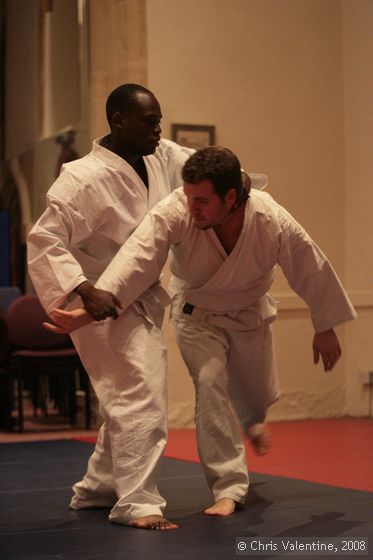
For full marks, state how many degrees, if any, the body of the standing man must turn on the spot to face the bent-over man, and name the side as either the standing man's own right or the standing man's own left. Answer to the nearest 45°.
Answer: approximately 45° to the standing man's own left

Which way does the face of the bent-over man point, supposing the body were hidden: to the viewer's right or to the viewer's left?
to the viewer's left

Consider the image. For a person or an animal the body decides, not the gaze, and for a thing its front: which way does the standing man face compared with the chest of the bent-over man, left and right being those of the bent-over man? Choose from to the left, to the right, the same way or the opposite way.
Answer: to the left

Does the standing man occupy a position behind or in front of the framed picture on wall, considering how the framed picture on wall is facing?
in front

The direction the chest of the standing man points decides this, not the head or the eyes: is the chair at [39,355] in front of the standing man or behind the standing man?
behind

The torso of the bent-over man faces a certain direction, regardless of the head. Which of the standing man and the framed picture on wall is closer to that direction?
the standing man

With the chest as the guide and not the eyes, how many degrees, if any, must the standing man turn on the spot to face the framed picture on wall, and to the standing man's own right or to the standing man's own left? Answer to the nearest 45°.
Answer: approximately 135° to the standing man's own left

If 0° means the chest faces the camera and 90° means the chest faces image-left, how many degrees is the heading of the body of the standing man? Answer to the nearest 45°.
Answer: approximately 315°

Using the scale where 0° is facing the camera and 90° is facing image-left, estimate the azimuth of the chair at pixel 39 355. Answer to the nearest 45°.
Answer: approximately 0°
